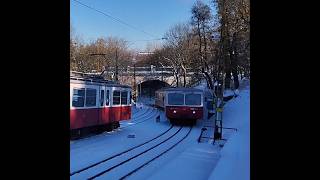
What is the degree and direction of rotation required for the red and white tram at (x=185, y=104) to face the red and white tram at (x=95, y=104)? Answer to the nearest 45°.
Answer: approximately 45° to its right

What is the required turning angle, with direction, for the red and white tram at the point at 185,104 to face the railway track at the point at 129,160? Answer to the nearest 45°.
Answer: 0° — it already faces it

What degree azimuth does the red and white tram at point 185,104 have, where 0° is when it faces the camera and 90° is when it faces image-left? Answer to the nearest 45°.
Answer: approximately 0°
